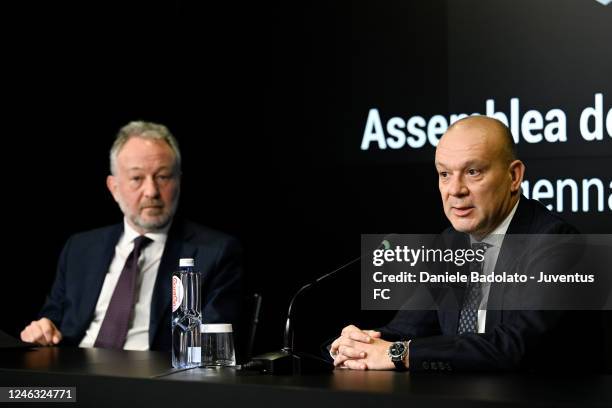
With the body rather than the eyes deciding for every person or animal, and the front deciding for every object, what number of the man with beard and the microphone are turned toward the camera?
1

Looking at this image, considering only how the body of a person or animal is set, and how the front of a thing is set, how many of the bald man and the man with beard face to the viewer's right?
0

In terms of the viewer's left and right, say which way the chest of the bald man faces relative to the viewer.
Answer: facing the viewer and to the left of the viewer

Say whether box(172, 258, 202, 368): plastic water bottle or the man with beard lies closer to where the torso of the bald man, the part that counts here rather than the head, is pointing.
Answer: the plastic water bottle

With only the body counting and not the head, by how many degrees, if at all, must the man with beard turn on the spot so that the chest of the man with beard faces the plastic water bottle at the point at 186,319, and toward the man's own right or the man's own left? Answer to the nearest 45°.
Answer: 0° — they already face it

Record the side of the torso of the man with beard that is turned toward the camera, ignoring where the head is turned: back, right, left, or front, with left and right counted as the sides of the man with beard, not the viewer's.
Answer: front

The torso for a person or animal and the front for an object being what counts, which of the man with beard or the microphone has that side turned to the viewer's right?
the microphone

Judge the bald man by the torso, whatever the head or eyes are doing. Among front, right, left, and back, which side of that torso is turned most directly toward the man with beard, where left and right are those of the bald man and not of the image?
right

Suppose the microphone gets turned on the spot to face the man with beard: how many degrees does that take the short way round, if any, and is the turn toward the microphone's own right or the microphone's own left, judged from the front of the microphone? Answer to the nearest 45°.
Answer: approximately 135° to the microphone's own left

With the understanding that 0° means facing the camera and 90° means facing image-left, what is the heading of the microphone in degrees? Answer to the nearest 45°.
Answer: approximately 270°
